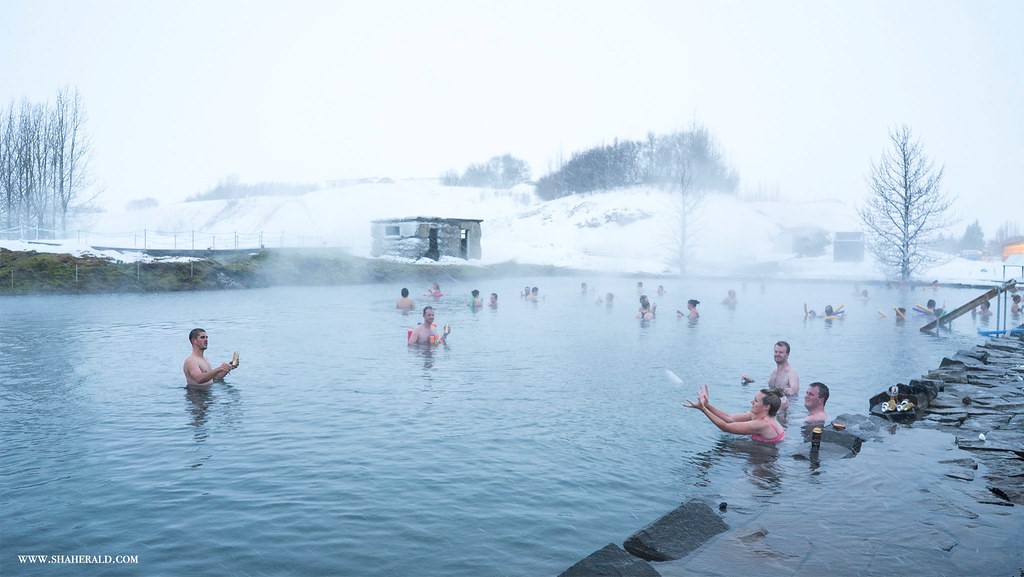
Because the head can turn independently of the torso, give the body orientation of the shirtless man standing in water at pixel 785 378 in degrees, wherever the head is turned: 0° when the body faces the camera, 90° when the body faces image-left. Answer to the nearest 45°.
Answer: approximately 45°

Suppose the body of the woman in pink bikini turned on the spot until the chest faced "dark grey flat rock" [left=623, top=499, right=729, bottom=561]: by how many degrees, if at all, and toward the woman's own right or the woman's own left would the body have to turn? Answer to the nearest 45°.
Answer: approximately 90° to the woman's own left

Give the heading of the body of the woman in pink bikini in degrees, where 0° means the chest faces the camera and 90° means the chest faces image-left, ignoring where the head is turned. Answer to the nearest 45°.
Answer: approximately 90°

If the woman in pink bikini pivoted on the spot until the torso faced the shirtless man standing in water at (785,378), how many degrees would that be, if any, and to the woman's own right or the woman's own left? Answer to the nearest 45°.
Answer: approximately 90° to the woman's own right

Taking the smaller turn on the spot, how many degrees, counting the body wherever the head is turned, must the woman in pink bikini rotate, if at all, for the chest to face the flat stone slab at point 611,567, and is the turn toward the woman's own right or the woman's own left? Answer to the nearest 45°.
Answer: approximately 90° to the woman's own left

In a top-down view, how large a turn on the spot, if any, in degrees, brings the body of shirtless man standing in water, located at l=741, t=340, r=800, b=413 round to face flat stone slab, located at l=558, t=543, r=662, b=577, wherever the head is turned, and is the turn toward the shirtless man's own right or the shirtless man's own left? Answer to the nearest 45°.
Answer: approximately 45° to the shirtless man's own left

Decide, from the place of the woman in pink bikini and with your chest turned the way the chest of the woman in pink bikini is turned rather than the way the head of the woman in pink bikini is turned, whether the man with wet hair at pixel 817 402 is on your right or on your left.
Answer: on your right
